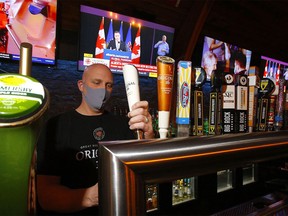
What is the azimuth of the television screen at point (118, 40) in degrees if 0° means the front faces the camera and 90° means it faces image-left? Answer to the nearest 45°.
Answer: approximately 315°

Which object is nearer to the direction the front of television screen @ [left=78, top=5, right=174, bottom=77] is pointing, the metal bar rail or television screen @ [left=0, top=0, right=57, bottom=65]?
the metal bar rail

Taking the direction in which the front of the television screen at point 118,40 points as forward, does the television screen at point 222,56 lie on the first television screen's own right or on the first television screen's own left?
on the first television screen's own left

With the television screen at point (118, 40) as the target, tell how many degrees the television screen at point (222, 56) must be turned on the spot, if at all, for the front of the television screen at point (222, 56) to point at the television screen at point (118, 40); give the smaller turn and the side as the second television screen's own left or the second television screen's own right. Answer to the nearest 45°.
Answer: approximately 90° to the second television screen's own right

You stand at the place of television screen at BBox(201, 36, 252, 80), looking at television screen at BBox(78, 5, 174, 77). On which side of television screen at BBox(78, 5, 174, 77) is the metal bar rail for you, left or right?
left

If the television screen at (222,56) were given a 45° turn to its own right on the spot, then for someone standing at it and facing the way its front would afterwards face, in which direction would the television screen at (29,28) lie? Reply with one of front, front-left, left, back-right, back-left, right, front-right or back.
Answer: front-right

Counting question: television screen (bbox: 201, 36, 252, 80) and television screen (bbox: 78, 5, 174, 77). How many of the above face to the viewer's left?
0

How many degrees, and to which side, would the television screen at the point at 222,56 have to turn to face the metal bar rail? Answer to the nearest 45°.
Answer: approximately 45° to its right
